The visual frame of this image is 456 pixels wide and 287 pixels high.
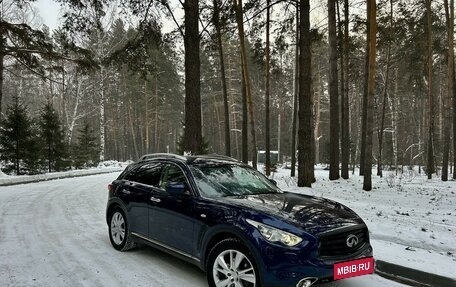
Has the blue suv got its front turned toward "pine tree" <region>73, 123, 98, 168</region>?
no

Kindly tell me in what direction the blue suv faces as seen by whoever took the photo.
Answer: facing the viewer and to the right of the viewer

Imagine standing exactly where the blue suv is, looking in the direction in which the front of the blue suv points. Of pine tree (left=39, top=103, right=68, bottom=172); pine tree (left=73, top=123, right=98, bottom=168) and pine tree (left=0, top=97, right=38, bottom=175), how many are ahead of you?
0

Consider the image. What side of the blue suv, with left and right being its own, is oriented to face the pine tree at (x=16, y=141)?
back

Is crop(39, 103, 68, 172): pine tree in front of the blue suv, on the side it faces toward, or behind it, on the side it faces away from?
behind
